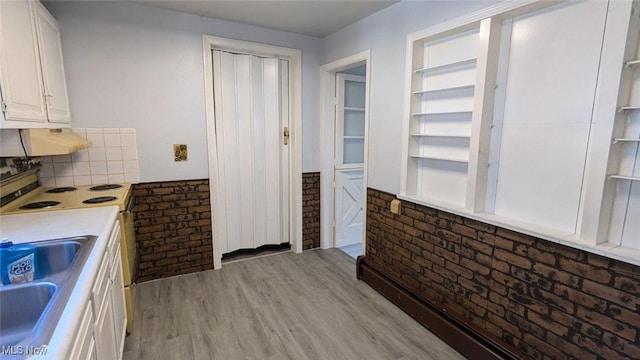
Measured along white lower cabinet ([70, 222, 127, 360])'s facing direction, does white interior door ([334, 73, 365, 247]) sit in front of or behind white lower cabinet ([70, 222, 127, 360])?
in front

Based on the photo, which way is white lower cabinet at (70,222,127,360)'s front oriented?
to the viewer's right

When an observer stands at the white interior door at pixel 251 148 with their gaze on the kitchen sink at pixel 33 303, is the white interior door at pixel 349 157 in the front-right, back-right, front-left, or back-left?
back-left

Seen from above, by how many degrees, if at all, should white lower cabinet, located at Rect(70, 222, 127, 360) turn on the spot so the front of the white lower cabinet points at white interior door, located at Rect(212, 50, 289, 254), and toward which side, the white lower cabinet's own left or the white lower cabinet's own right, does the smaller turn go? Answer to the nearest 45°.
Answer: approximately 45° to the white lower cabinet's own left
